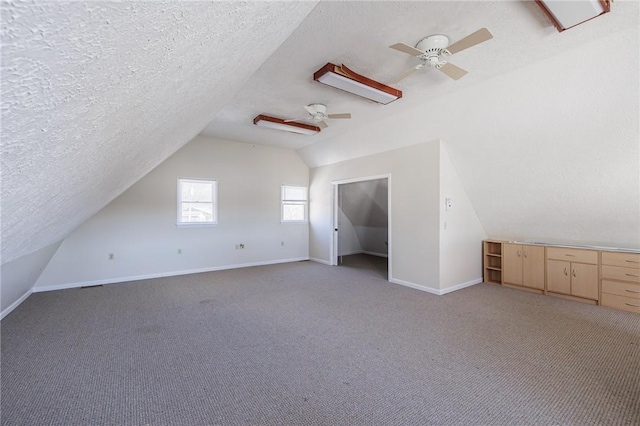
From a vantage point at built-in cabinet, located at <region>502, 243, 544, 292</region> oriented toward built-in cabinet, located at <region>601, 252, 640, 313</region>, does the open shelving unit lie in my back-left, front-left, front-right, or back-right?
back-left

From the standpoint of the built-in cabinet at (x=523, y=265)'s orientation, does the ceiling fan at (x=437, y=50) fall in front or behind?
in front

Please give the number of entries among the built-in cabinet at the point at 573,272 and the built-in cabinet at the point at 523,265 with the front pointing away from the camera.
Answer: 0

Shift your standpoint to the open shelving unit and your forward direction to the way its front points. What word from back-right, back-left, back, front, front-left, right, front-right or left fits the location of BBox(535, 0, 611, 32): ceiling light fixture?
front-left

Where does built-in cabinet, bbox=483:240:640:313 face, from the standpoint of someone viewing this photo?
facing the viewer and to the left of the viewer

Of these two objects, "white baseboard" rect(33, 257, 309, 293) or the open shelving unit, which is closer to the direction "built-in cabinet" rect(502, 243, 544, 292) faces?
the white baseboard

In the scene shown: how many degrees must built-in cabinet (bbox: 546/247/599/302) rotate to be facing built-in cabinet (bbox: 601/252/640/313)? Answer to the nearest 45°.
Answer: approximately 135° to its left

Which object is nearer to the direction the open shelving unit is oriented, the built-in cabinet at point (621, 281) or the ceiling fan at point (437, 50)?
the ceiling fan
